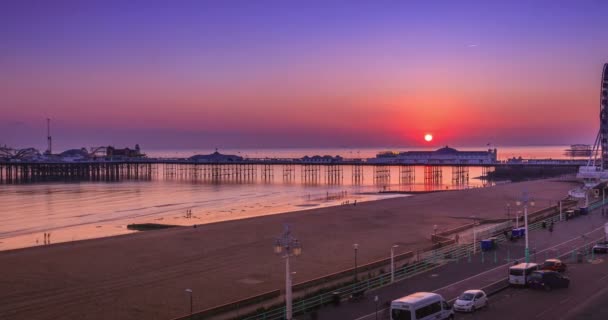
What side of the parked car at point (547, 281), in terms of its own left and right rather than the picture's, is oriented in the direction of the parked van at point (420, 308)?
back
